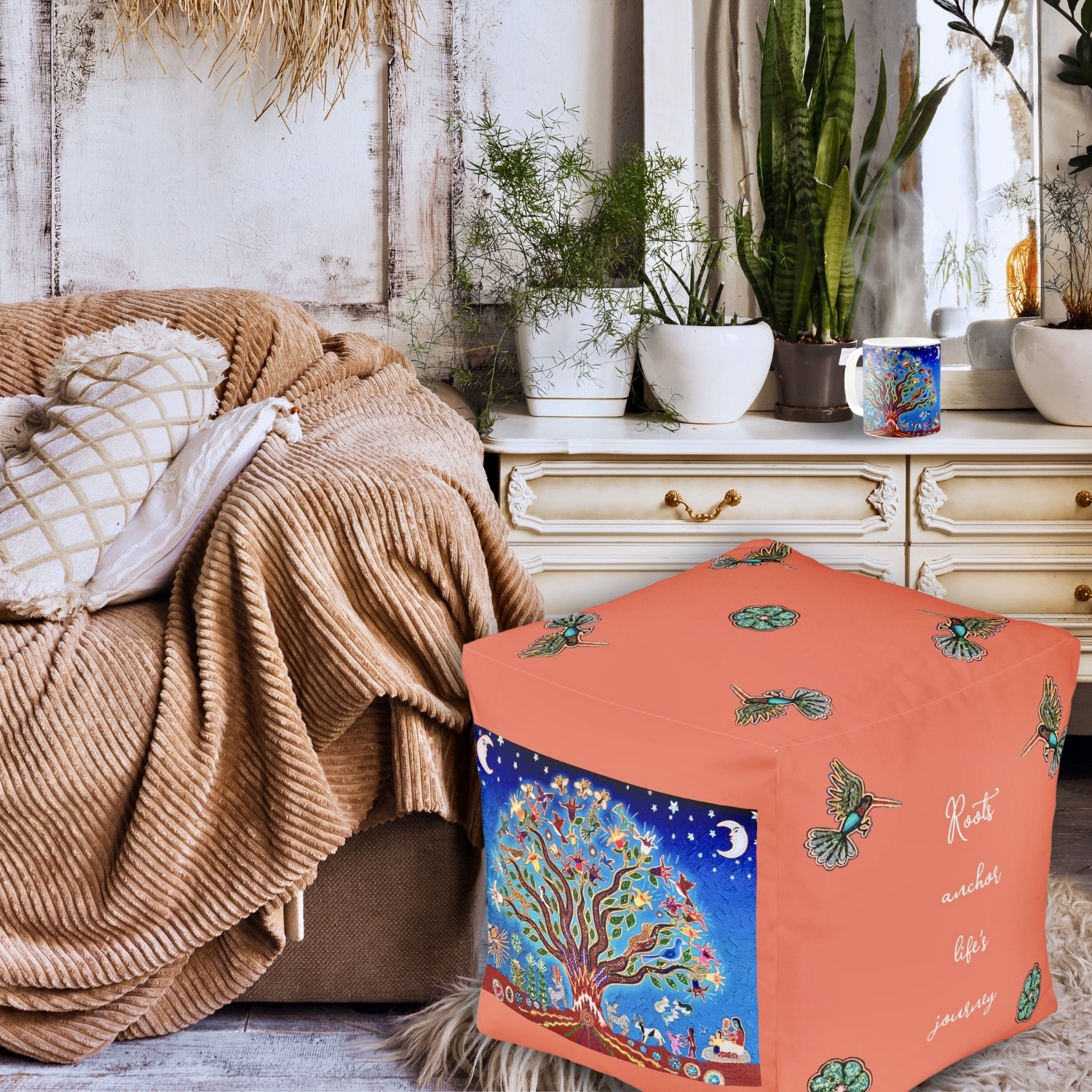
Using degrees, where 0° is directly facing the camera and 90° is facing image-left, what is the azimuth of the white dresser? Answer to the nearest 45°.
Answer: approximately 0°

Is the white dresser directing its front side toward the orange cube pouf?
yes

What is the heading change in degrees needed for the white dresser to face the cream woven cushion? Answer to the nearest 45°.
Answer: approximately 45° to its right

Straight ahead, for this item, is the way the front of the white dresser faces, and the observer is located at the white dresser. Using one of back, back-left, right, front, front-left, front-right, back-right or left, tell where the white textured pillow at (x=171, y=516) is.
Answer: front-right

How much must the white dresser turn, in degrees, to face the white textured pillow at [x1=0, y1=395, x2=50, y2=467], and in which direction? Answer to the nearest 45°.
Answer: approximately 90° to its right

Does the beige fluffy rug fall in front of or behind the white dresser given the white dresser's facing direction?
in front

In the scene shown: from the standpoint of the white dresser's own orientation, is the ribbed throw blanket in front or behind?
in front
